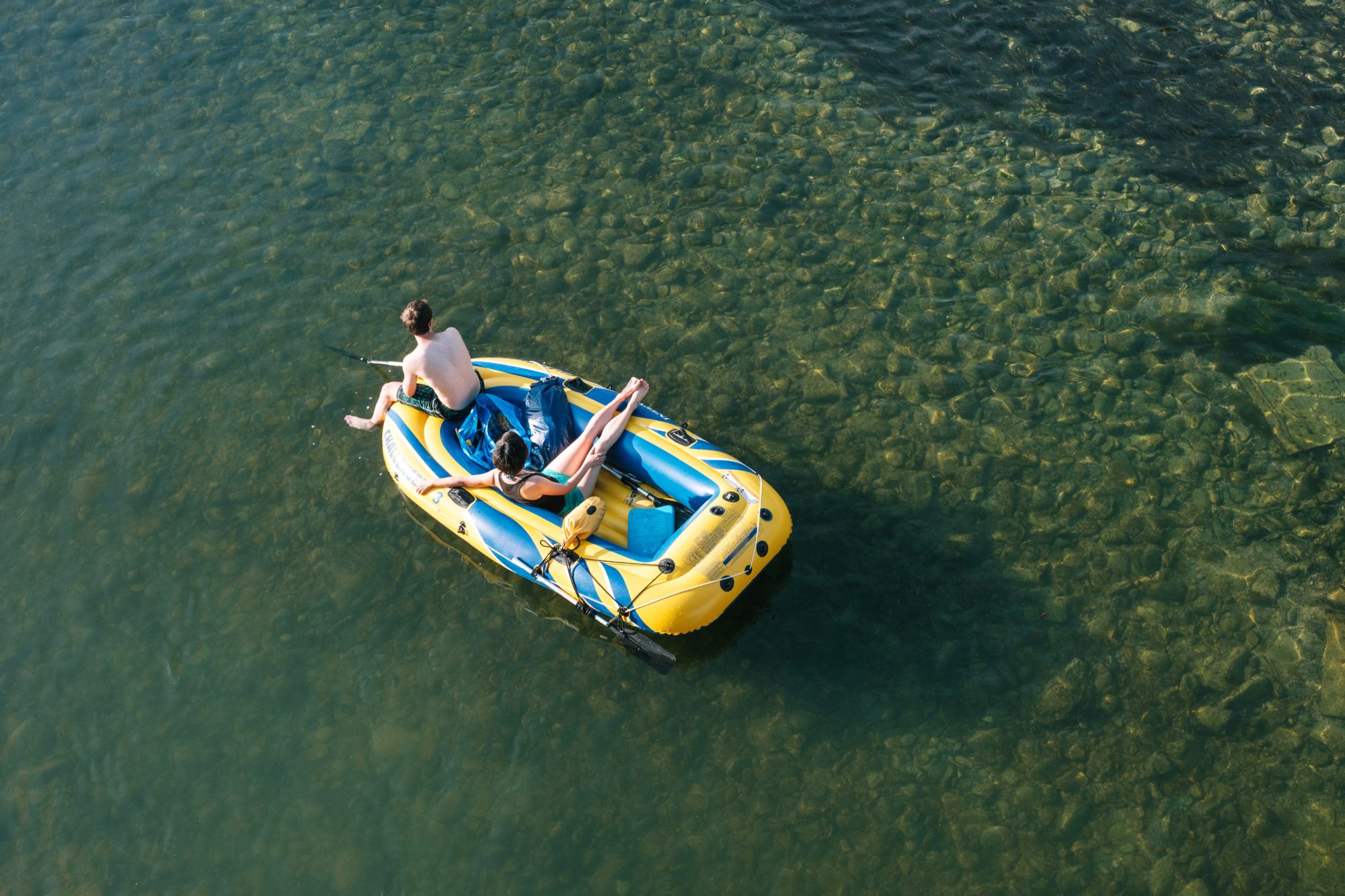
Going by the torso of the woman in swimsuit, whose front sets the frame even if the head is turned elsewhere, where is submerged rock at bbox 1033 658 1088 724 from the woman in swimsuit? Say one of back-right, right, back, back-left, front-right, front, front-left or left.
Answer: right

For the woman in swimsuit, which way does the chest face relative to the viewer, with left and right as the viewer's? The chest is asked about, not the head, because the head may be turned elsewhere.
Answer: facing away from the viewer and to the right of the viewer

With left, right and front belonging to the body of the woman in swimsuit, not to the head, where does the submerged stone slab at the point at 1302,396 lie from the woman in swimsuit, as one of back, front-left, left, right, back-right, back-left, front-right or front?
front-right

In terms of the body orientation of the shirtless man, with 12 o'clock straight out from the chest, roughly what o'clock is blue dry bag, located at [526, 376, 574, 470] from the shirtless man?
The blue dry bag is roughly at 6 o'clock from the shirtless man.

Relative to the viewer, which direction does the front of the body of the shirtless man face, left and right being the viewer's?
facing away from the viewer and to the left of the viewer

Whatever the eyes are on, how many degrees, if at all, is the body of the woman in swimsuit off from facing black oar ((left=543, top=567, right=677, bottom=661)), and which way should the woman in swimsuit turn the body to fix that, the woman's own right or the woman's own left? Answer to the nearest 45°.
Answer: approximately 135° to the woman's own right

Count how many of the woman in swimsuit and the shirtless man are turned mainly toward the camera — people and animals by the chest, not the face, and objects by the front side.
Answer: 0

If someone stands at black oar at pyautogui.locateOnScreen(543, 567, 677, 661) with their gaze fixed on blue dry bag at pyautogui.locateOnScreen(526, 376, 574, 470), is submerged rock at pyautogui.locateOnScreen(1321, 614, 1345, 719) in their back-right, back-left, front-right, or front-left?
back-right

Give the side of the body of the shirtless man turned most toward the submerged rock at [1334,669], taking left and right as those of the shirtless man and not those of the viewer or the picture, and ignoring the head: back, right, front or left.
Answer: back

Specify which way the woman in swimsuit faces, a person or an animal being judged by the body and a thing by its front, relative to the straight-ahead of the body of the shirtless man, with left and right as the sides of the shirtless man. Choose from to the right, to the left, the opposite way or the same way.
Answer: to the right
